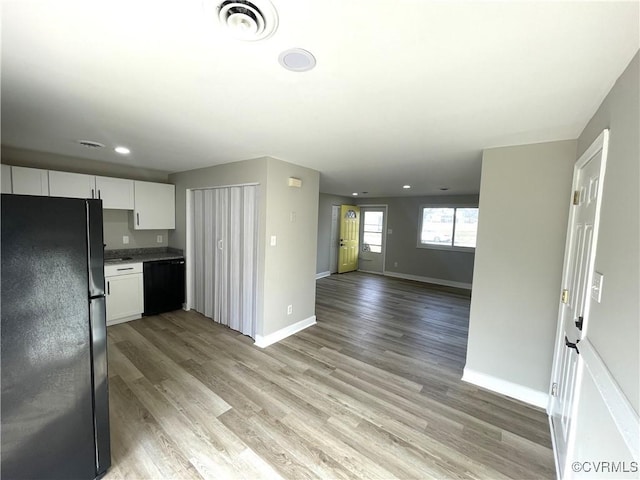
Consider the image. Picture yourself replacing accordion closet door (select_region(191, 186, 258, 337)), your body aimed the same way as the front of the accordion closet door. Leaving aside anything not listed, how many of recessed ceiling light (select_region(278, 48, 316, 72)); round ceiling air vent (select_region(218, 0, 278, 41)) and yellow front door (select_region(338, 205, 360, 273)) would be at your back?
1

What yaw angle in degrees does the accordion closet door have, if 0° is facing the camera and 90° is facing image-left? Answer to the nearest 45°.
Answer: approximately 45°

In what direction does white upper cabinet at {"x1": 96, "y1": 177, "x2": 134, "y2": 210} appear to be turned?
toward the camera

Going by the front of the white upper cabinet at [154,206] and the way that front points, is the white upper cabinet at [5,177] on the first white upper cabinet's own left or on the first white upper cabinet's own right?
on the first white upper cabinet's own right

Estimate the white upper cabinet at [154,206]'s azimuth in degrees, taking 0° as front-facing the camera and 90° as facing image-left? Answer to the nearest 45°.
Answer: approximately 315°

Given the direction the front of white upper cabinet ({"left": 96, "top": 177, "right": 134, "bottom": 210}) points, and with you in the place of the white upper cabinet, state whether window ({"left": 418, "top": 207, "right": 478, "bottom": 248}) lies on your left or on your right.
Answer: on your left

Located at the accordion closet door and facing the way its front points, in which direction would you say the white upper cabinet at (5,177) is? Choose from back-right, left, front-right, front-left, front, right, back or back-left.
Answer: front-right

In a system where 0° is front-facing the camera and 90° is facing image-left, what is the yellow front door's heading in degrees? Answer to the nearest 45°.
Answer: approximately 315°

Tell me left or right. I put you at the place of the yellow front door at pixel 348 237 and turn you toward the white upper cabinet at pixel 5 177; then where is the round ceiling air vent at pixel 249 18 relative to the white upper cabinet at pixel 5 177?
left

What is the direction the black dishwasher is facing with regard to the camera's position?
facing the viewer and to the right of the viewer

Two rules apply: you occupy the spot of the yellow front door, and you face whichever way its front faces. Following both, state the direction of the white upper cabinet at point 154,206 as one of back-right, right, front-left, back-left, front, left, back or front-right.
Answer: right
